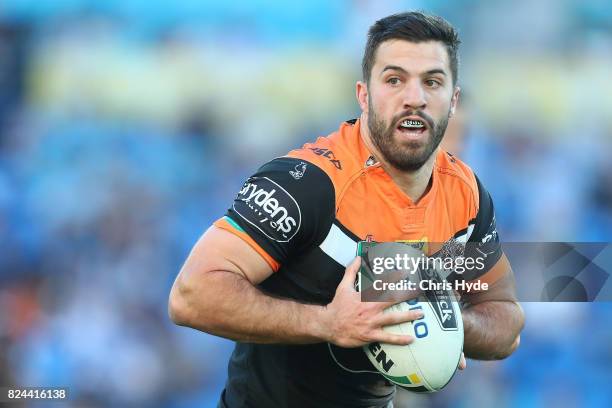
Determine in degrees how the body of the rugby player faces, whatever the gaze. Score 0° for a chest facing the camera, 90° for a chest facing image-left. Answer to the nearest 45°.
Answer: approximately 315°
